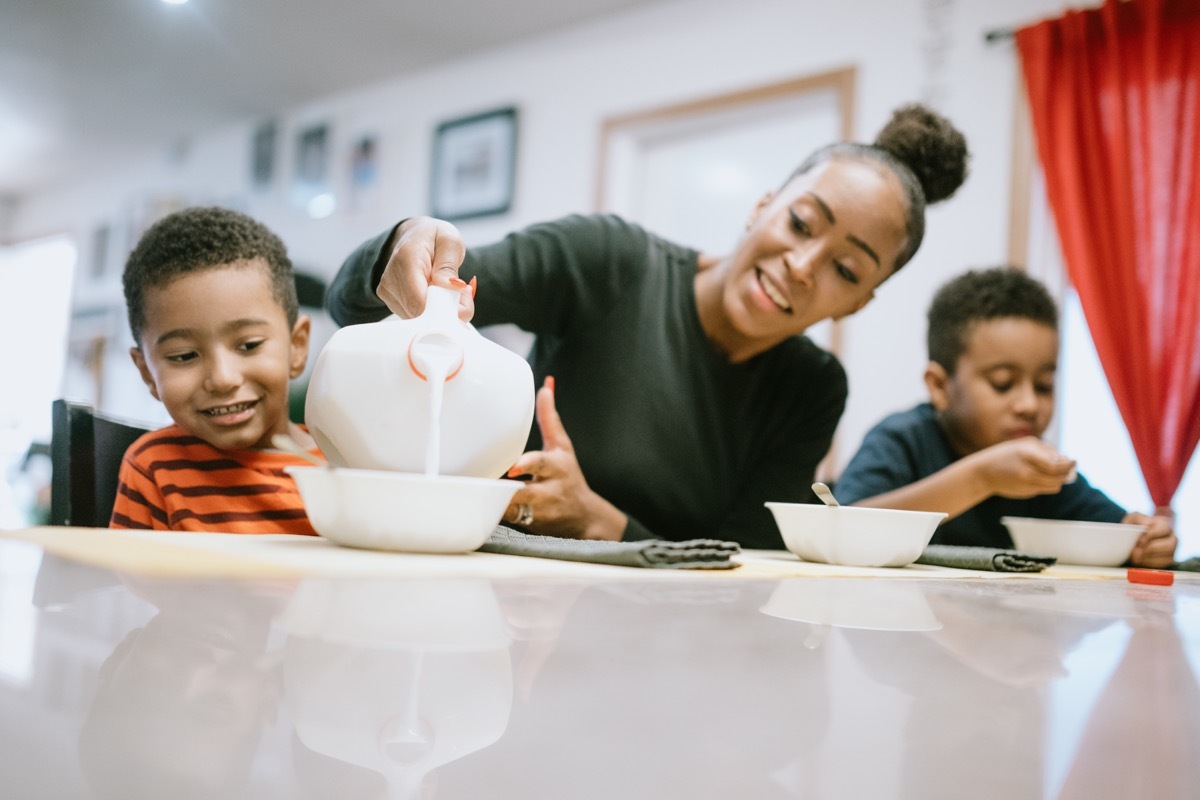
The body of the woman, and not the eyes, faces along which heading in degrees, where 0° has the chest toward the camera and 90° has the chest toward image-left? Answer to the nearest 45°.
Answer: approximately 0°

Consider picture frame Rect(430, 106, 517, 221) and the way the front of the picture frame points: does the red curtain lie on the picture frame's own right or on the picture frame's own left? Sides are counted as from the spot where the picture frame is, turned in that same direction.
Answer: on the picture frame's own left

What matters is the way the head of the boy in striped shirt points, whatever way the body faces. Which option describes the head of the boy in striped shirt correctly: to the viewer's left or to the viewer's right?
to the viewer's right

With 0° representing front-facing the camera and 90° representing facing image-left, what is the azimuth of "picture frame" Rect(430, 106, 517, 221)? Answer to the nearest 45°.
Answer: approximately 45°

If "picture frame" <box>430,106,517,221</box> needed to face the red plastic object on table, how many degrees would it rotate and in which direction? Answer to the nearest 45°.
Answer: approximately 45° to its left
